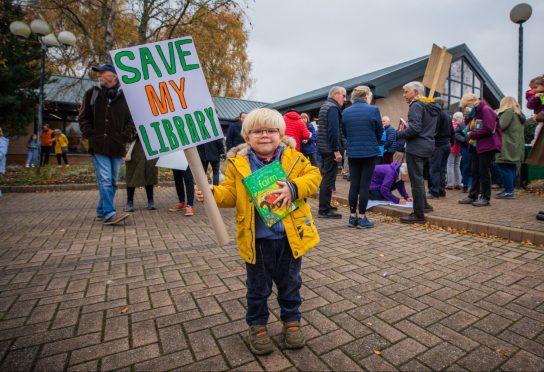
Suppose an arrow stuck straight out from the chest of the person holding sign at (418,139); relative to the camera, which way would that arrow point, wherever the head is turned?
to the viewer's left

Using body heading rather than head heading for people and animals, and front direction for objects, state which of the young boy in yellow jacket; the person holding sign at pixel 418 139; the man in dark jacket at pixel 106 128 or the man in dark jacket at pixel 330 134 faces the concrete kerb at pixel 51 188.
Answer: the person holding sign

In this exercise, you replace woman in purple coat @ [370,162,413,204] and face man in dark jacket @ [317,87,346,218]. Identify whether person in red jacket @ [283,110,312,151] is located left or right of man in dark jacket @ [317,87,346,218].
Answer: right

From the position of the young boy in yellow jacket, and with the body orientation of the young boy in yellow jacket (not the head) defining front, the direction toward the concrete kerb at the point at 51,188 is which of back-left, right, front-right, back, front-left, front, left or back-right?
back-right

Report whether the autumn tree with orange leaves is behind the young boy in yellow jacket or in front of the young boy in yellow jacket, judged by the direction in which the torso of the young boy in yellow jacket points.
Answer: behind

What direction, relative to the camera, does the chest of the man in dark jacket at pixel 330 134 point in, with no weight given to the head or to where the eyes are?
to the viewer's right

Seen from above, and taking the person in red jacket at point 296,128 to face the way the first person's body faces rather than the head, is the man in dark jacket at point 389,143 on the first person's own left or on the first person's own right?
on the first person's own right

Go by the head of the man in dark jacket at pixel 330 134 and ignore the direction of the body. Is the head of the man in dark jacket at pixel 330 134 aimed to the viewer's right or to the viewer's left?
to the viewer's right

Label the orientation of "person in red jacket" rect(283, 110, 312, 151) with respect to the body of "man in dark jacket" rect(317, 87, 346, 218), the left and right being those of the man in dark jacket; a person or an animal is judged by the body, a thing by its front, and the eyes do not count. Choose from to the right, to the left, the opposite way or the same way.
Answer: to the left

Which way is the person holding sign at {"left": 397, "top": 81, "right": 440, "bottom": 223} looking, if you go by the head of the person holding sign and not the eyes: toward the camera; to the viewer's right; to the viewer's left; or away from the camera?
to the viewer's left

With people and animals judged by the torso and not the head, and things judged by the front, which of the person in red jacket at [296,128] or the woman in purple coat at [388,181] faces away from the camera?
the person in red jacket

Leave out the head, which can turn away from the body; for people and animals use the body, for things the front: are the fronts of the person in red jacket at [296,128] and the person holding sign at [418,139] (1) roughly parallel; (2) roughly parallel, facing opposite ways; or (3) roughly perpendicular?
roughly perpendicular

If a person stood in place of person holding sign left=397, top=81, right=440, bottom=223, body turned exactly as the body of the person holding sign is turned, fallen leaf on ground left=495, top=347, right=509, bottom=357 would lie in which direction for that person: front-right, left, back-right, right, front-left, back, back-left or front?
left

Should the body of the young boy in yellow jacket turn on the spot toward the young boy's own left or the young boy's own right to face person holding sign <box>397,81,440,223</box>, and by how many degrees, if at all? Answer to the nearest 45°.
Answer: approximately 135° to the young boy's own left
